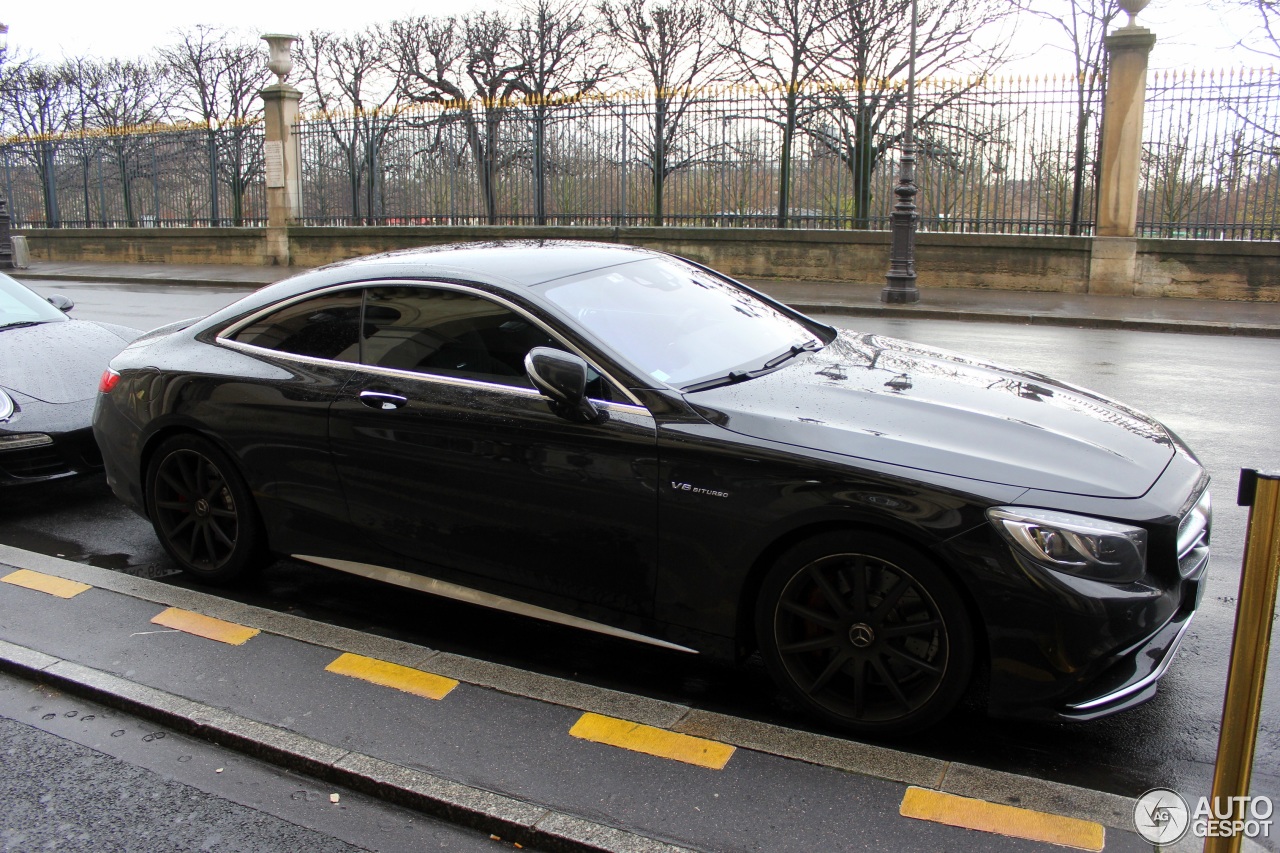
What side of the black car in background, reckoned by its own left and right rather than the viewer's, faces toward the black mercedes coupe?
front

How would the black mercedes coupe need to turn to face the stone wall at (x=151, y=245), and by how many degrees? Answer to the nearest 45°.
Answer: approximately 180°

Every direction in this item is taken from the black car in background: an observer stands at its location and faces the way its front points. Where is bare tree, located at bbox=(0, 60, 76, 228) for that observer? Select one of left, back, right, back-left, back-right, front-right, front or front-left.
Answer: back-left

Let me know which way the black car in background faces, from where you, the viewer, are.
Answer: facing the viewer and to the right of the viewer

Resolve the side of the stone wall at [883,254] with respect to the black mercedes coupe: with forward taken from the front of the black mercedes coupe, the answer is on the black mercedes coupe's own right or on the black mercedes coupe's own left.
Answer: on the black mercedes coupe's own left

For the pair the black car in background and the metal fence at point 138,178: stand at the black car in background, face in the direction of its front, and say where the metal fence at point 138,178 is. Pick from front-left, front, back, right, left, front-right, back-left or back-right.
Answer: back-left

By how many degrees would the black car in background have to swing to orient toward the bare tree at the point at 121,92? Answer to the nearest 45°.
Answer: approximately 135° to its left

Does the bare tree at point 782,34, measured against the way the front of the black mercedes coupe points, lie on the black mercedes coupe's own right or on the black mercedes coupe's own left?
on the black mercedes coupe's own left

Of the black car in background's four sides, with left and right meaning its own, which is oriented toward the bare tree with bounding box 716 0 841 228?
left

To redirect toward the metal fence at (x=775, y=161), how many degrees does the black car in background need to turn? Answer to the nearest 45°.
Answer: approximately 90° to its left

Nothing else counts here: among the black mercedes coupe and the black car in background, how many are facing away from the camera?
0

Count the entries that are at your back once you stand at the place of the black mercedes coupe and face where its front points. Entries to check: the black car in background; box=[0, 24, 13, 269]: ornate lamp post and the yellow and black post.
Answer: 2

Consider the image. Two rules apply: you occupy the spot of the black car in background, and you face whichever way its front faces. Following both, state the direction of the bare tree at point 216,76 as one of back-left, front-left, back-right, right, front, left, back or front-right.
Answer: back-left

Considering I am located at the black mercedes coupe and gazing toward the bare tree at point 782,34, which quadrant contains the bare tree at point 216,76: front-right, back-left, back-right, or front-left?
front-left

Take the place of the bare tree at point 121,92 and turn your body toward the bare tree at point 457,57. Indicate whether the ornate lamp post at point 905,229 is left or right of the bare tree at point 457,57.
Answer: right

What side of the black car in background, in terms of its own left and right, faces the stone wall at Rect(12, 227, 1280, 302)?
left
